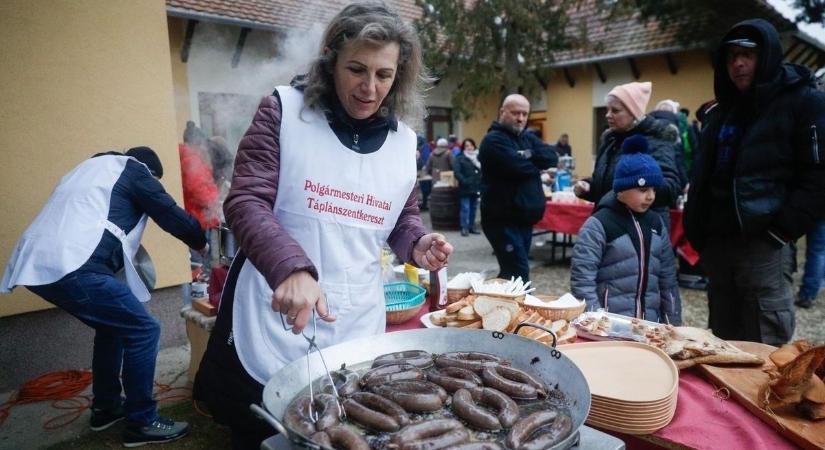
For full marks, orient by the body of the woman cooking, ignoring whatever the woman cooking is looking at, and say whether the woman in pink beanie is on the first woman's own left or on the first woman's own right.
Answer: on the first woman's own left

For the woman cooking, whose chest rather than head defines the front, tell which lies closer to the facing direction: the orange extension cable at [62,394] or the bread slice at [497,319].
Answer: the bread slice

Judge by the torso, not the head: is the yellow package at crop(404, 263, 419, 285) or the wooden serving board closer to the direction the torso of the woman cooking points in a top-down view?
the wooden serving board

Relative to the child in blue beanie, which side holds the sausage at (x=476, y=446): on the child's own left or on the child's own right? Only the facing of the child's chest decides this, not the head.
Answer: on the child's own right

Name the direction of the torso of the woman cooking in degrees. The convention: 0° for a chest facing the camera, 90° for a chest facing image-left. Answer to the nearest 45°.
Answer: approximately 315°

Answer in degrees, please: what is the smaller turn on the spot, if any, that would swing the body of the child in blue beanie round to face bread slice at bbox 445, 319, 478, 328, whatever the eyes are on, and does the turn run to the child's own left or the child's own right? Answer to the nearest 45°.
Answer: approximately 90° to the child's own right

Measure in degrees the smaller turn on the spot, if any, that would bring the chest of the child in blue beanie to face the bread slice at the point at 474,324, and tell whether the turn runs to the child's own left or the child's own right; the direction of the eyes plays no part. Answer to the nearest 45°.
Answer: approximately 90° to the child's own right

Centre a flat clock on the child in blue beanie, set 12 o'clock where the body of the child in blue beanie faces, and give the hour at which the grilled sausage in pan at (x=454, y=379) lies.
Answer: The grilled sausage in pan is roughly at 2 o'clock from the child in blue beanie.
